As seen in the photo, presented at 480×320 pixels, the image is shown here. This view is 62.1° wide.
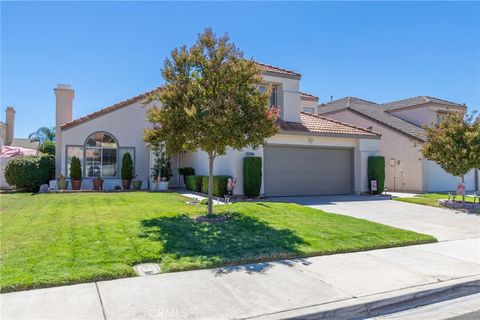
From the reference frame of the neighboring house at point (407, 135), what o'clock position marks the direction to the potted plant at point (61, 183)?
The potted plant is roughly at 3 o'clock from the neighboring house.

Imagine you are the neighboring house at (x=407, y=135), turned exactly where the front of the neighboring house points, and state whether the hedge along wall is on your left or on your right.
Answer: on your right

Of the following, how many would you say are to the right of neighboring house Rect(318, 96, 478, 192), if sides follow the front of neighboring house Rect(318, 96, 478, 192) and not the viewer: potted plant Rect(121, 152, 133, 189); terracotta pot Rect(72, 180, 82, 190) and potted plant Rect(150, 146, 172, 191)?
3

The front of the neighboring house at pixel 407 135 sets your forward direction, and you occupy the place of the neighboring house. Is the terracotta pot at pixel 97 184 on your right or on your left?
on your right

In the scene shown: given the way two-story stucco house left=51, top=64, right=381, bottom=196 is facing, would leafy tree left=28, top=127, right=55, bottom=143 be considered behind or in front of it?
behind

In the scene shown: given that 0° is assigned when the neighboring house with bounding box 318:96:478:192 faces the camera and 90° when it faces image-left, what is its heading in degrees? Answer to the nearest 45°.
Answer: approximately 315°

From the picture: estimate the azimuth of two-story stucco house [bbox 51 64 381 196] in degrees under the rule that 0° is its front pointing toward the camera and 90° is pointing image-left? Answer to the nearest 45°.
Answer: approximately 0°

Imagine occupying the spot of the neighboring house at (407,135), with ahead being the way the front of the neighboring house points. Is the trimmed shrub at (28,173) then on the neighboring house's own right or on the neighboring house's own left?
on the neighboring house's own right
